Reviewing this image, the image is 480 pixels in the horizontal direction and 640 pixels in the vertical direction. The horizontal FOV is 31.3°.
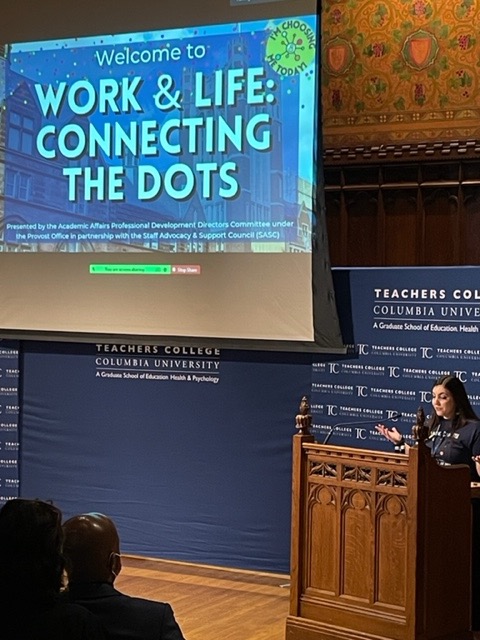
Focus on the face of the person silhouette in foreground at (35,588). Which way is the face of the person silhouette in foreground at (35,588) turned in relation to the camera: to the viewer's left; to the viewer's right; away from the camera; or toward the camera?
away from the camera

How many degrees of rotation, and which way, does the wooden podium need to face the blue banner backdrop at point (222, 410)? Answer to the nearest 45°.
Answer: approximately 90° to its right

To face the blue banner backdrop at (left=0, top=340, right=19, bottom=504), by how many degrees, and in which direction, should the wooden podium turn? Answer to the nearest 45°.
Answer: approximately 90° to its right

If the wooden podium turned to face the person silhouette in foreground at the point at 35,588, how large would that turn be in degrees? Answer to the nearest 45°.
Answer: approximately 45° to its left

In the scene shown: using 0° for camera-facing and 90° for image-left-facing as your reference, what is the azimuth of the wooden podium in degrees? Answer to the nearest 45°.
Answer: approximately 45°

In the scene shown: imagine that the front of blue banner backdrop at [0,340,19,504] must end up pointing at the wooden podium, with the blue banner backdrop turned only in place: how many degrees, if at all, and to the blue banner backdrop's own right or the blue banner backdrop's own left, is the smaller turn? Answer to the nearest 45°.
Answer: approximately 45° to the blue banner backdrop's own left

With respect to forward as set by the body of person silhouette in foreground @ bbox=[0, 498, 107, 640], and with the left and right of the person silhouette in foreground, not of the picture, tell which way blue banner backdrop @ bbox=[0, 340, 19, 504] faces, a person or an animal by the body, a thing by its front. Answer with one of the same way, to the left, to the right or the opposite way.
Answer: the opposite way

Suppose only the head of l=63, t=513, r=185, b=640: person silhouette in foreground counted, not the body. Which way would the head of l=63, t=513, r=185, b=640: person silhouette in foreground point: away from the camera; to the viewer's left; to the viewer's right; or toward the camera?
away from the camera

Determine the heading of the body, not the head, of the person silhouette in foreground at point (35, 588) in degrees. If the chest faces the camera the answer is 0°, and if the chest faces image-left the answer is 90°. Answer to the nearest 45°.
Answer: approximately 180°
